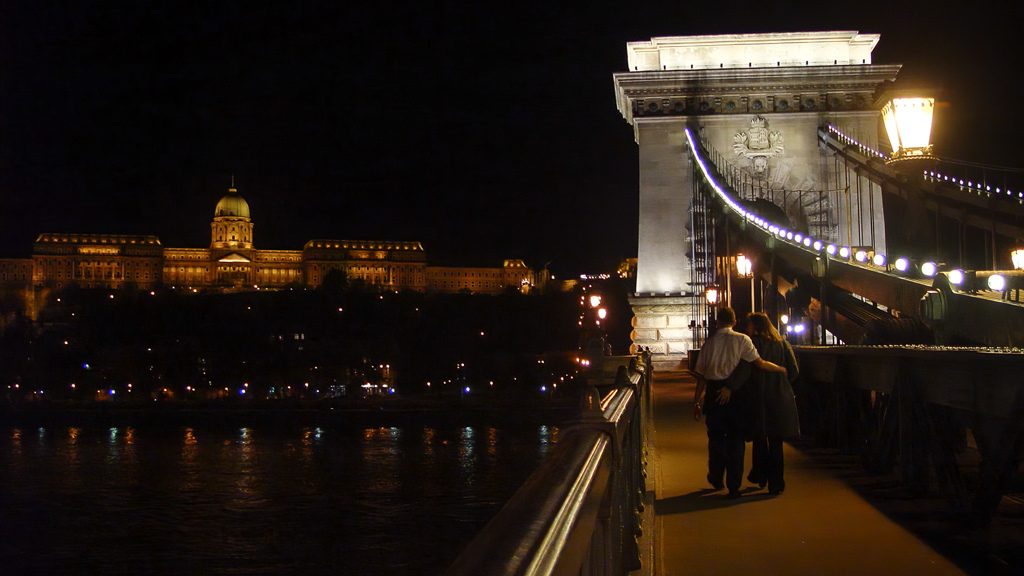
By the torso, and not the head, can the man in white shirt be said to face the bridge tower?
yes

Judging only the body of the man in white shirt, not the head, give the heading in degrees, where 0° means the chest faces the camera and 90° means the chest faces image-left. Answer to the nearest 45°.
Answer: approximately 180°

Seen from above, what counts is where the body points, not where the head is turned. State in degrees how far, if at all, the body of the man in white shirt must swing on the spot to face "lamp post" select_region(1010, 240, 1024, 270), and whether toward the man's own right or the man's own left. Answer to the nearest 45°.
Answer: approximately 45° to the man's own right

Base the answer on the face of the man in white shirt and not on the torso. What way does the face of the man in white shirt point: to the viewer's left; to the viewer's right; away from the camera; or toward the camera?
away from the camera

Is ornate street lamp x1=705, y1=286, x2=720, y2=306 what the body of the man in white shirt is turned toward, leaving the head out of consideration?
yes
